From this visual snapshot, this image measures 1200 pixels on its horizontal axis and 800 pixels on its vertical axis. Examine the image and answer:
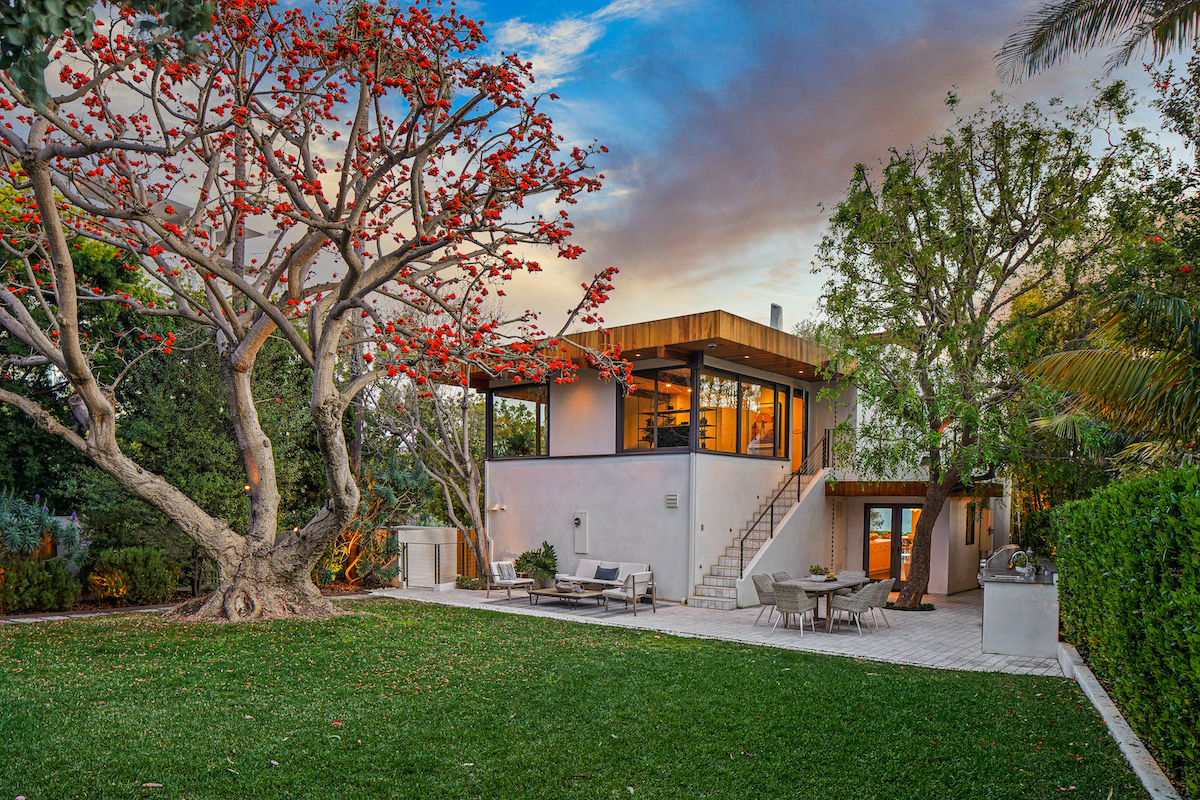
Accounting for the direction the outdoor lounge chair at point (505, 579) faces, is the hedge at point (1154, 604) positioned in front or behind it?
in front

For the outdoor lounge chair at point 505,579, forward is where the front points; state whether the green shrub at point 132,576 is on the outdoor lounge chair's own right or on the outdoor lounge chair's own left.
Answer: on the outdoor lounge chair's own right

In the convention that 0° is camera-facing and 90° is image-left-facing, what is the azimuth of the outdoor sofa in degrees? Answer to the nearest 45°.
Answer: approximately 45°

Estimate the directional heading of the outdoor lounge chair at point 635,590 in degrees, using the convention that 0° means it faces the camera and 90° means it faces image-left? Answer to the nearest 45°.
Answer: approximately 135°

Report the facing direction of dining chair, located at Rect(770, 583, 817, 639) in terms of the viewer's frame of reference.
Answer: facing away from the viewer and to the right of the viewer

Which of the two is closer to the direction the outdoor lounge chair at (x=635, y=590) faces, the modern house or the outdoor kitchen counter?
the modern house

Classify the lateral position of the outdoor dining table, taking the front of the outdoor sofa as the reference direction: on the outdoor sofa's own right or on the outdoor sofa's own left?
on the outdoor sofa's own left

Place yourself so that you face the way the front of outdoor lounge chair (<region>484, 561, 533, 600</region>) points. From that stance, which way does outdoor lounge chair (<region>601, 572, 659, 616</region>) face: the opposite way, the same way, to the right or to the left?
the opposite way

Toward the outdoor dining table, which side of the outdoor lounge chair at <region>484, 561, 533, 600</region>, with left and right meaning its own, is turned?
front

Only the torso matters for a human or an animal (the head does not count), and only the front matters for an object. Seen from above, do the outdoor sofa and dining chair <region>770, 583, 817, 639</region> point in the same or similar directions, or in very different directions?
very different directions

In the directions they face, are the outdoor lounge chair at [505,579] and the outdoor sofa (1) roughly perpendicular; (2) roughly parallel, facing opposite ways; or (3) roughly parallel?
roughly perpendicular

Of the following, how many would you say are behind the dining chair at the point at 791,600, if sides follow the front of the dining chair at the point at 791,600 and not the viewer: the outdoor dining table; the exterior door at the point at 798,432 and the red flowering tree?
1

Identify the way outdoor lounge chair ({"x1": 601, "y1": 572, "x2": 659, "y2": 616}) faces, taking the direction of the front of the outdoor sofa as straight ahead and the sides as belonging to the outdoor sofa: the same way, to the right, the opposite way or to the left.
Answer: to the right
